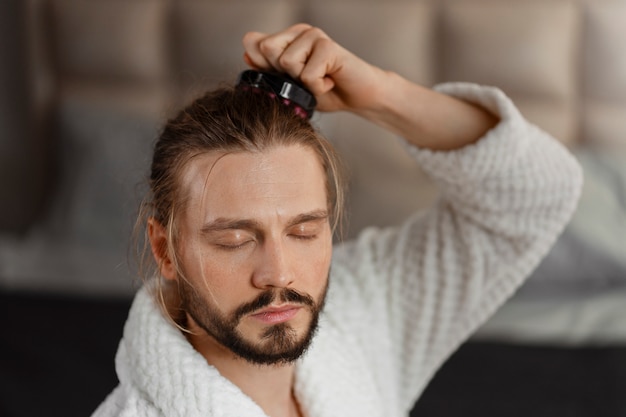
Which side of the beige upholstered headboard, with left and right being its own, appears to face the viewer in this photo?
front

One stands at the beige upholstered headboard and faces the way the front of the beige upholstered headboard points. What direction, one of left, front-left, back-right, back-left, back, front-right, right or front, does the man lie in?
front
